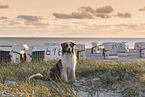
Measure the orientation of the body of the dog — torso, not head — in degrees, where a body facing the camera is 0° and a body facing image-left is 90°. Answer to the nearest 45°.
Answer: approximately 315°
